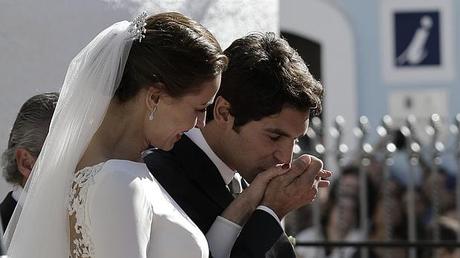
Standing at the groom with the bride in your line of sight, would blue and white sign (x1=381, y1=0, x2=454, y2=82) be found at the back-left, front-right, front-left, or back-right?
back-right

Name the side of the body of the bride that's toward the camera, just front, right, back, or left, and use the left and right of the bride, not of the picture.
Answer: right

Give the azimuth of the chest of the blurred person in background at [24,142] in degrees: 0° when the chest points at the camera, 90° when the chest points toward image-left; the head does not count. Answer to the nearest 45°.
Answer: approximately 270°

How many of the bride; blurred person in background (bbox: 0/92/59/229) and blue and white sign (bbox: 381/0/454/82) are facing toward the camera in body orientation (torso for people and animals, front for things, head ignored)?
1

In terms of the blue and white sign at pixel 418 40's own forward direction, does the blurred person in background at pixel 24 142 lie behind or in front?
in front

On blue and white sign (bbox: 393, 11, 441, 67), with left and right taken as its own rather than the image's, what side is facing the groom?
front

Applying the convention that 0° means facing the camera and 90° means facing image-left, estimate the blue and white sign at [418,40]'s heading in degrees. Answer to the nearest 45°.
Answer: approximately 0°

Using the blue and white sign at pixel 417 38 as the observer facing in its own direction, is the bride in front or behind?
in front
